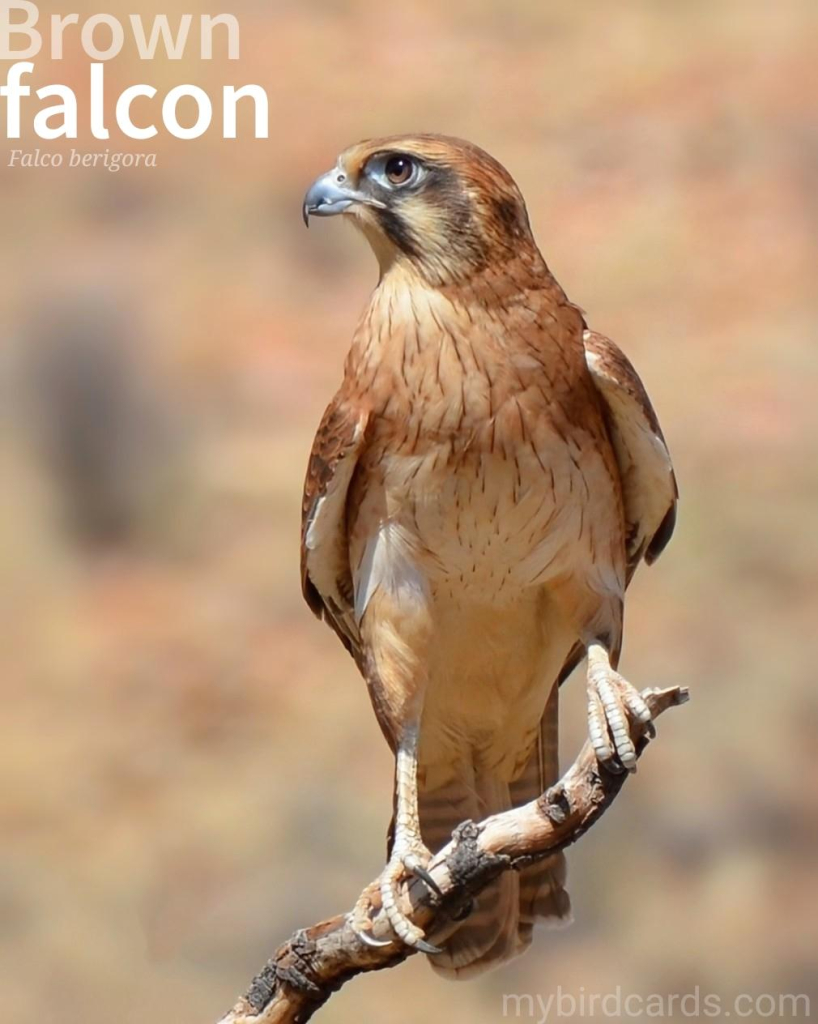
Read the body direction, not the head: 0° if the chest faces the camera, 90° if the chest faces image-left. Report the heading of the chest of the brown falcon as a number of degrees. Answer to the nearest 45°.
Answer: approximately 0°
